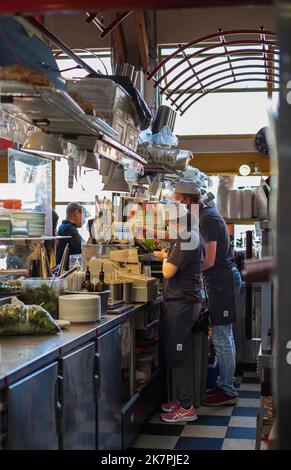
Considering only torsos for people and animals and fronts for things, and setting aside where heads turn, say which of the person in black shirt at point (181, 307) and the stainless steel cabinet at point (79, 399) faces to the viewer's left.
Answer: the person in black shirt

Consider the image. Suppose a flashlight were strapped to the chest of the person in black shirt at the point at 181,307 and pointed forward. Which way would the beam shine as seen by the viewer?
to the viewer's left

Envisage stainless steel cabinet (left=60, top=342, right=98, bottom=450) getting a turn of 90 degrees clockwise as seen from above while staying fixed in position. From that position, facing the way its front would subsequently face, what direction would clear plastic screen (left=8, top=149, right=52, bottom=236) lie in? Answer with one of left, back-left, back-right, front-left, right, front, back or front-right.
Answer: back-right

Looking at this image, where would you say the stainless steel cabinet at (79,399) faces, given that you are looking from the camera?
facing the viewer and to the right of the viewer

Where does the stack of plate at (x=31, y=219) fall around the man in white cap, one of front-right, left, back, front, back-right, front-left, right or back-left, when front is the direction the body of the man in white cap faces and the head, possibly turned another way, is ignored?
front-left

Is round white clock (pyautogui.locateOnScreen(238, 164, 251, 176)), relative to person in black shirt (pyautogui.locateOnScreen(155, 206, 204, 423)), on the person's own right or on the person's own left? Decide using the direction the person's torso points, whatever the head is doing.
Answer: on the person's own right

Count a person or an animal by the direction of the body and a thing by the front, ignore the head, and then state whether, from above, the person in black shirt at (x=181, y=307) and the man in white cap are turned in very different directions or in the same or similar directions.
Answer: same or similar directions

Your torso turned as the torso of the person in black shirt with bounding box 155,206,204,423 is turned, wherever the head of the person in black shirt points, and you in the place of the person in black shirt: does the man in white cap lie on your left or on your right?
on your right

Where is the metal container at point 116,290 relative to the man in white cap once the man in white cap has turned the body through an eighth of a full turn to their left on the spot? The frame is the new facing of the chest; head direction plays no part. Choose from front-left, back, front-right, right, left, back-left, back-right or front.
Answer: front

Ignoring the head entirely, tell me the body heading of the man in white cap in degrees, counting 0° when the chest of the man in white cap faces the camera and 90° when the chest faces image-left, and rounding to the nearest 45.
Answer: approximately 90°

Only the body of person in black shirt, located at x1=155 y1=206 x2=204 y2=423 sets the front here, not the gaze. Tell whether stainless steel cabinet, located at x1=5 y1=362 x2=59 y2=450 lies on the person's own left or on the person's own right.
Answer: on the person's own left

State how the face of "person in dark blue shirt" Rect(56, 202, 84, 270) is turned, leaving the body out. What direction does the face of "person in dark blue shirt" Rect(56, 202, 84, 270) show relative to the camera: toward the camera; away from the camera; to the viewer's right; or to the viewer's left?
to the viewer's right

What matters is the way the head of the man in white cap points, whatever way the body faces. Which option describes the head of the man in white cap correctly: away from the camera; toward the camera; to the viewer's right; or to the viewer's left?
to the viewer's left
